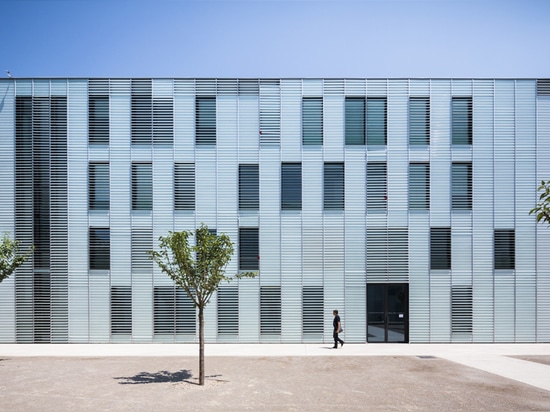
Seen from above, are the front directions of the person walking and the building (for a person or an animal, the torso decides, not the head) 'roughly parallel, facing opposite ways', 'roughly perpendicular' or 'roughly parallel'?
roughly perpendicular

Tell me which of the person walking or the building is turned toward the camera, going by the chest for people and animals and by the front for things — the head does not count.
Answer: the building

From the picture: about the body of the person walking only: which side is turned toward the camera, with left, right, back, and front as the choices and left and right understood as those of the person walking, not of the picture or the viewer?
left

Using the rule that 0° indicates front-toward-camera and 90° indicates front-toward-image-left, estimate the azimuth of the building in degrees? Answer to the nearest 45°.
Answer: approximately 0°
